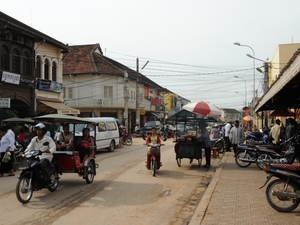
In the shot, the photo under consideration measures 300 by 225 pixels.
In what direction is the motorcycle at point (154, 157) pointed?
toward the camera

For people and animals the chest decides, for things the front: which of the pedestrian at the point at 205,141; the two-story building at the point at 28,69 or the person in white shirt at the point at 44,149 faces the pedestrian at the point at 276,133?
the two-story building

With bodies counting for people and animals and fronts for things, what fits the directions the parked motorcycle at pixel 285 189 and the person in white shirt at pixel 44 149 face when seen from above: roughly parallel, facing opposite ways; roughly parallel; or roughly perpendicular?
roughly perpendicular

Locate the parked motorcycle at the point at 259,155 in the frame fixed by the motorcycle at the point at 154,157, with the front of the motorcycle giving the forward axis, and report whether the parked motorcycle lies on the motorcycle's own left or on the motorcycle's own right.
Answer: on the motorcycle's own left

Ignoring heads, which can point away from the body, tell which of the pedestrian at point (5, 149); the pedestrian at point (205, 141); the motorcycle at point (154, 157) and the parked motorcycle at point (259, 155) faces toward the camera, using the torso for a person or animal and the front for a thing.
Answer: the motorcycle

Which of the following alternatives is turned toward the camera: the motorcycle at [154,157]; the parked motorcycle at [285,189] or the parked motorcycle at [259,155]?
the motorcycle

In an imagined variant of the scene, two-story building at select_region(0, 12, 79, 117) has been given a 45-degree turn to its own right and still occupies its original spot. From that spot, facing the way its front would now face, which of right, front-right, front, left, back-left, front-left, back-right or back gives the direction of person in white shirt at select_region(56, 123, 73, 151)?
front
